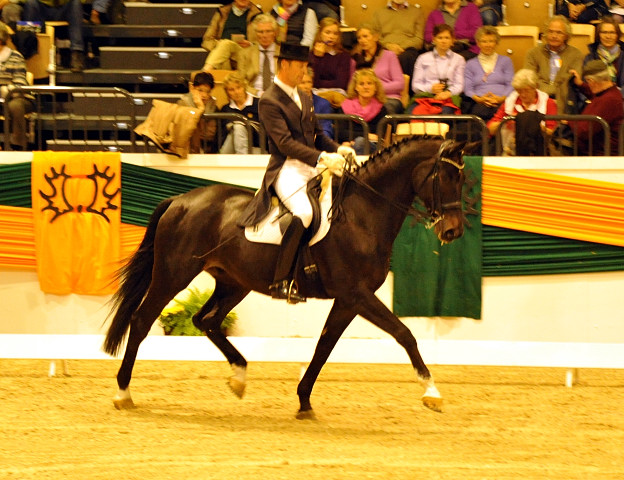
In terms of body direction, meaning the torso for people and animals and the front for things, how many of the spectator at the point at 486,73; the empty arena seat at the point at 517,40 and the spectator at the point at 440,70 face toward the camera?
3

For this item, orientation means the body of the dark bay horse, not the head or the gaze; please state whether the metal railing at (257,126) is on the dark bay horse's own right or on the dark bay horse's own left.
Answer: on the dark bay horse's own left

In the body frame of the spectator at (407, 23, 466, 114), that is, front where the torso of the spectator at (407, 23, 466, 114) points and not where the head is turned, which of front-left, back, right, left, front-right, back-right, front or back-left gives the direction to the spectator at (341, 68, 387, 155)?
front-right

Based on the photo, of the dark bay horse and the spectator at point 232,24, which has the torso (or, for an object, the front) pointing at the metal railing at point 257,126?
the spectator

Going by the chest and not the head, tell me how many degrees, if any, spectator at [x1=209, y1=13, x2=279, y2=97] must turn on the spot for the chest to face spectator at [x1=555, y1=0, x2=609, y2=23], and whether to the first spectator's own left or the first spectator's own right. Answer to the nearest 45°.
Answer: approximately 90° to the first spectator's own left

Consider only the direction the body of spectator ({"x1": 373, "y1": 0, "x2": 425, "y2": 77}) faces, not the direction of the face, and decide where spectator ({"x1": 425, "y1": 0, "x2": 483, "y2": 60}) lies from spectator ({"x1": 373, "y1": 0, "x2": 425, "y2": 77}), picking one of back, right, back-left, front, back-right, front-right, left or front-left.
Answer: left

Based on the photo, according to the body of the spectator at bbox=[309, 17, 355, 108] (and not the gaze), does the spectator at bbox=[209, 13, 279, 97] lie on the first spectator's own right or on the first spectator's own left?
on the first spectator's own right

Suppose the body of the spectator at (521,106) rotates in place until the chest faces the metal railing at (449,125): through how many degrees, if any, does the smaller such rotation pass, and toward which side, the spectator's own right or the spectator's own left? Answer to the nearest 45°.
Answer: approximately 45° to the spectator's own right
